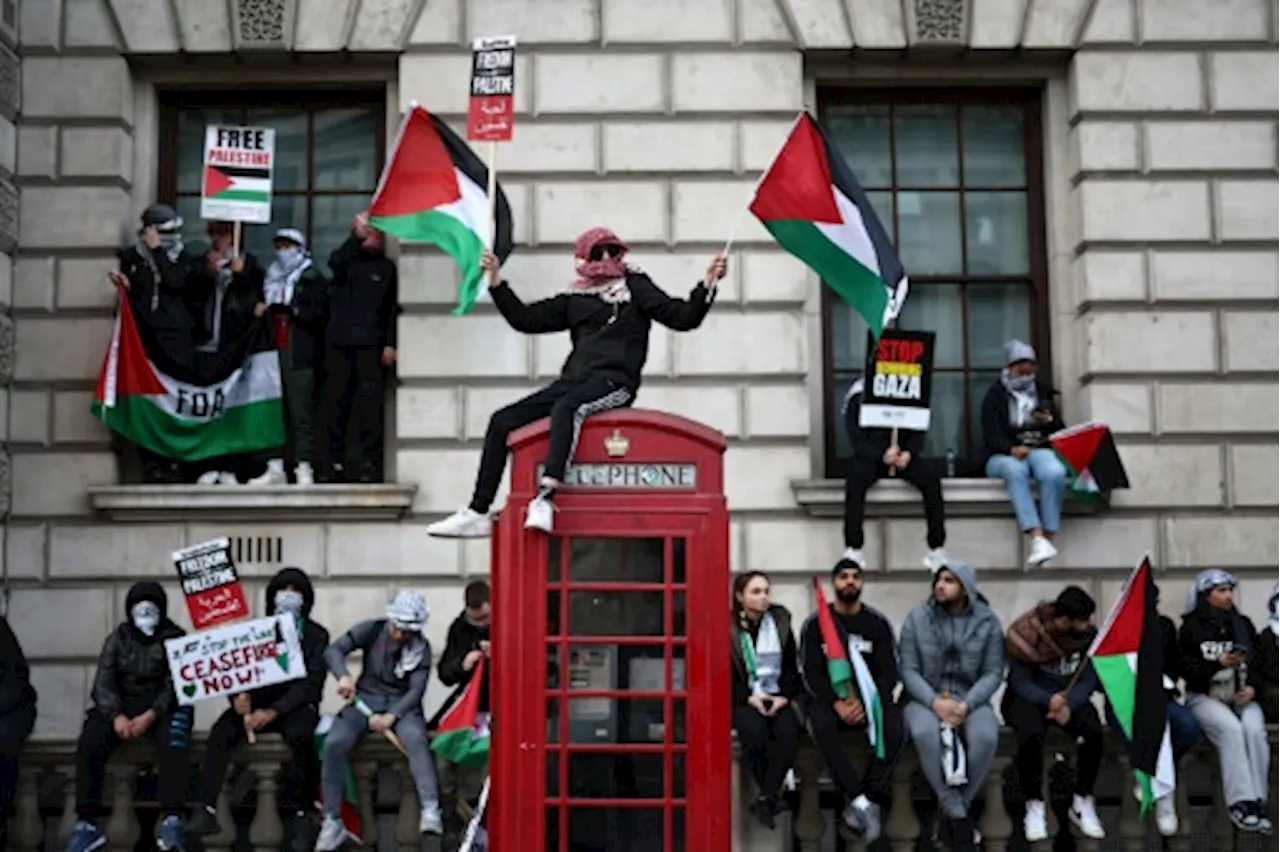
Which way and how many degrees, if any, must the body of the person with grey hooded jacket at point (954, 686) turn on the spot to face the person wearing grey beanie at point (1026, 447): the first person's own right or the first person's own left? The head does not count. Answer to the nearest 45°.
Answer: approximately 180°

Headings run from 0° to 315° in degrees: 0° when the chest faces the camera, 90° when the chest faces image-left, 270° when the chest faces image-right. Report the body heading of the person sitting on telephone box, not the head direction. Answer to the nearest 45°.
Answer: approximately 45°

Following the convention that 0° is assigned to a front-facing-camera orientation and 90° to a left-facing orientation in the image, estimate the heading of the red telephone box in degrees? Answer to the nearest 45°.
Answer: approximately 0°

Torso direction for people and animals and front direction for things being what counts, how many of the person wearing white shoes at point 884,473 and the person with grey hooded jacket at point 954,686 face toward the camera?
2

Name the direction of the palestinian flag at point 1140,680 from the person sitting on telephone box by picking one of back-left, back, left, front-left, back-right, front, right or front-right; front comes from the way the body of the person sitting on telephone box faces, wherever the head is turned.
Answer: back-left

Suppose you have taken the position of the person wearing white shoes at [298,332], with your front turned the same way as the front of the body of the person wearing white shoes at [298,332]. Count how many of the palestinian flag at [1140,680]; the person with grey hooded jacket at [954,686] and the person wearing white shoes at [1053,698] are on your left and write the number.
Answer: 3
